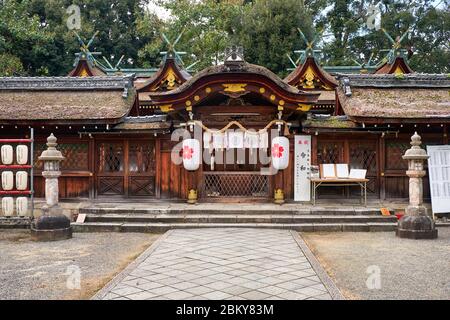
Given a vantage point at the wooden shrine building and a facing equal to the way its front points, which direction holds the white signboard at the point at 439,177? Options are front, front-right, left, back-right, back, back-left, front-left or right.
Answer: left

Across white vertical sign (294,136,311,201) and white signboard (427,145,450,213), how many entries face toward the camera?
2

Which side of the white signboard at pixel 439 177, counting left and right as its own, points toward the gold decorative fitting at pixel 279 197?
right

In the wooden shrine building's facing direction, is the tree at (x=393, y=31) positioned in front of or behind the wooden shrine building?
behind

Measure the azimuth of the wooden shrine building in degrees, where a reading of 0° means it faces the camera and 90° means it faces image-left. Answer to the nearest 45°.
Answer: approximately 0°

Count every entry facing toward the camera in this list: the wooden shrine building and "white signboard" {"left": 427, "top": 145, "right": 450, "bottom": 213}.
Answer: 2

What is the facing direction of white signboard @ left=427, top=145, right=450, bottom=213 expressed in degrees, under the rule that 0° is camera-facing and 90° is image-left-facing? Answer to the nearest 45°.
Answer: approximately 0°

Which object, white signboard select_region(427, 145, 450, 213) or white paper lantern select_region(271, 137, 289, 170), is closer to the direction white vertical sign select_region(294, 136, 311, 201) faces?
the white paper lantern

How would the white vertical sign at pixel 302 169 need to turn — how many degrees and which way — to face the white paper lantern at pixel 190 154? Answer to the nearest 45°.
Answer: approximately 90° to its right

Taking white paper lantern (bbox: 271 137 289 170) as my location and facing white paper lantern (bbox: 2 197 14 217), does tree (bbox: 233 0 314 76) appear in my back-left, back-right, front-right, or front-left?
back-right
